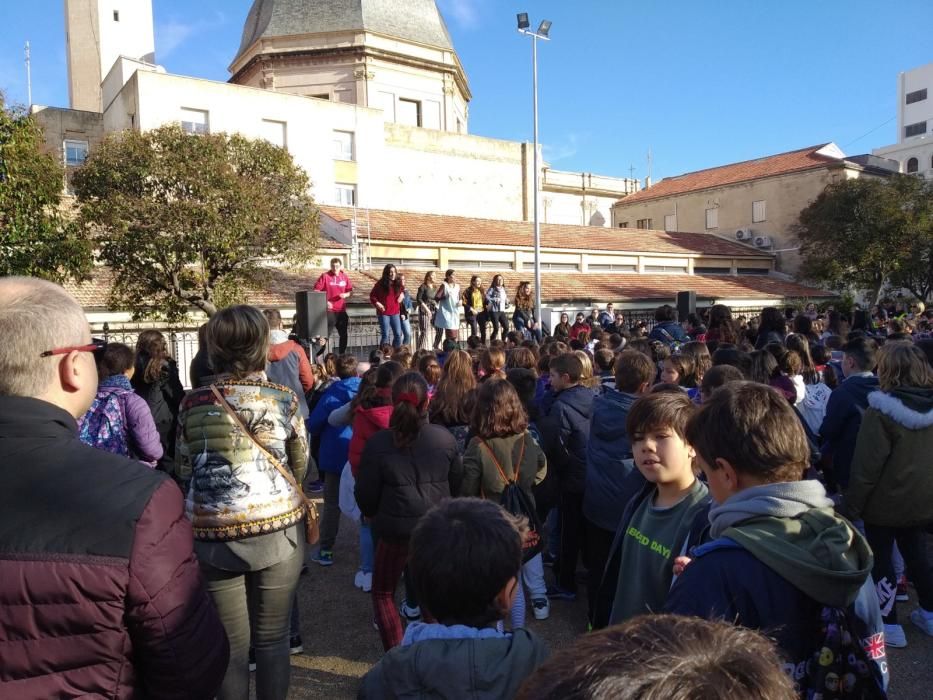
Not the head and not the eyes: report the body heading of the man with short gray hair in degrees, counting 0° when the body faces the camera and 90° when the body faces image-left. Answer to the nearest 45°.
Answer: approximately 225°

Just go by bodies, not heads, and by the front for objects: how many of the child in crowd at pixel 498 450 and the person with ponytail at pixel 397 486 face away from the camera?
2

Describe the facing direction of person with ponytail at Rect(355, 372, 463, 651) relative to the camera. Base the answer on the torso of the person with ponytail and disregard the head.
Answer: away from the camera

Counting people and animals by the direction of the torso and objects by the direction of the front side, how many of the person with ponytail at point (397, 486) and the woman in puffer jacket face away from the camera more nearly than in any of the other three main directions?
2

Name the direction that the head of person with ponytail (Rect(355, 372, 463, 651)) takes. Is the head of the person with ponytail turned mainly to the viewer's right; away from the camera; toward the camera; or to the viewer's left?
away from the camera

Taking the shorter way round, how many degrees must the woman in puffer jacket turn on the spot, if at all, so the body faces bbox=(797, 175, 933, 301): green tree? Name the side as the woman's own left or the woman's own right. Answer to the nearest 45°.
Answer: approximately 45° to the woman's own right

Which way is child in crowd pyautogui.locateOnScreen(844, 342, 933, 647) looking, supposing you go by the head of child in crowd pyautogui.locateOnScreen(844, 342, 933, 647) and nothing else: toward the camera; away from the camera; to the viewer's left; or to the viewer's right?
away from the camera

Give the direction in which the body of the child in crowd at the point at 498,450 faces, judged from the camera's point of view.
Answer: away from the camera

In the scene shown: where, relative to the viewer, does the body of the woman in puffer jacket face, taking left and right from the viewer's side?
facing away from the viewer

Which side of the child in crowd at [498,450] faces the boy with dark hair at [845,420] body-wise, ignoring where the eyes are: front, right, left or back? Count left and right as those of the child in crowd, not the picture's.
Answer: right

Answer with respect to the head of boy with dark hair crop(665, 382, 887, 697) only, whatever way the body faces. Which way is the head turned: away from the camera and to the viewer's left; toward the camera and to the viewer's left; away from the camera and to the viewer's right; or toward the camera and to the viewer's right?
away from the camera and to the viewer's left
